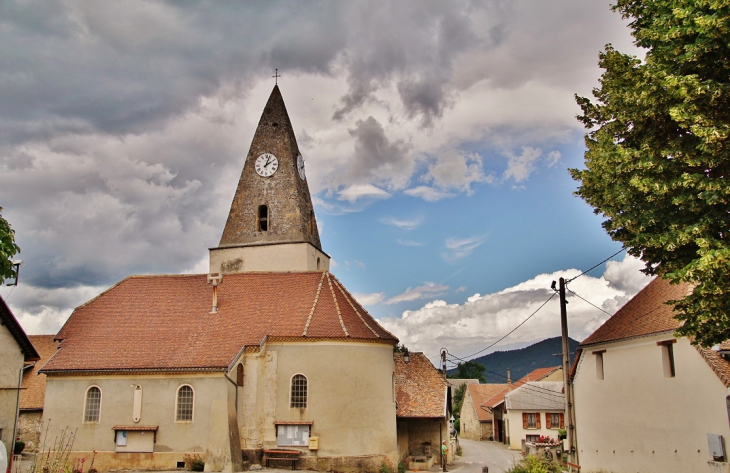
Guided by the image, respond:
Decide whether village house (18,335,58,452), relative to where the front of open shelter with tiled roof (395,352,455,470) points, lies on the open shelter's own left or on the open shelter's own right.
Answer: on the open shelter's own right

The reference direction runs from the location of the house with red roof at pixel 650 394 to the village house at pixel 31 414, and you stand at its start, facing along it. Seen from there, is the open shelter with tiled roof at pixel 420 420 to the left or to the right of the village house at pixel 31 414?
right

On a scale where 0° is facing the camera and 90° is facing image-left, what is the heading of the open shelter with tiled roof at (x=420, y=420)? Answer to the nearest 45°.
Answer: approximately 0°

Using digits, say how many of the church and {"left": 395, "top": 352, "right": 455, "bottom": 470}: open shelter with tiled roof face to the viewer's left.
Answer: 1

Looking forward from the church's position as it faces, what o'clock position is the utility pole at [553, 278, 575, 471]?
The utility pole is roughly at 7 o'clock from the church.

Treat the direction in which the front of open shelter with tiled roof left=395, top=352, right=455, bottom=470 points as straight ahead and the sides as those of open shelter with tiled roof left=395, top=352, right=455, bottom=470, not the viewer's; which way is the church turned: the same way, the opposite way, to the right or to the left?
to the right

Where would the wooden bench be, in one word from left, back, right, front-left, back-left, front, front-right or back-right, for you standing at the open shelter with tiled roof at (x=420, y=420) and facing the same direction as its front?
front-right

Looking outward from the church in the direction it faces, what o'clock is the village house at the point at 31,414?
The village house is roughly at 1 o'clock from the church.
